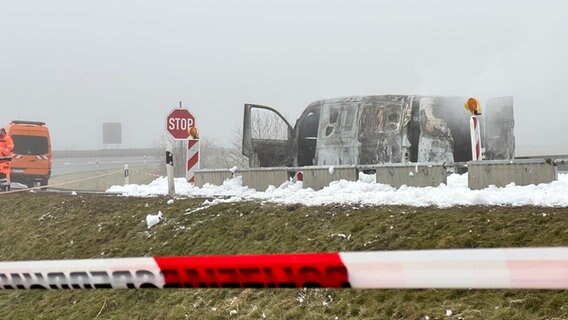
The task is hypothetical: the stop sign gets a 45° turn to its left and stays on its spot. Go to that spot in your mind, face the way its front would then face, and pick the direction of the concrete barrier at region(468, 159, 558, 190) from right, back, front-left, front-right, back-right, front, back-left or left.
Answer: front

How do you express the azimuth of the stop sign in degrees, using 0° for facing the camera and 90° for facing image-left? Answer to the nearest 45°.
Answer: approximately 0°

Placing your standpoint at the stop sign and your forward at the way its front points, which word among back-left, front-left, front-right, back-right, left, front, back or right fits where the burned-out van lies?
front-left
